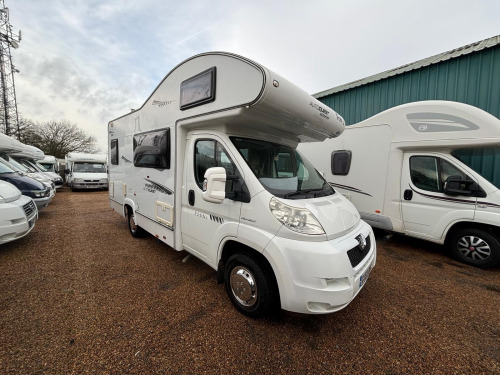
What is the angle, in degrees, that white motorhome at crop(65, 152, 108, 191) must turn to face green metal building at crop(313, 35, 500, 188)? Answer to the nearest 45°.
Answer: approximately 45° to its left

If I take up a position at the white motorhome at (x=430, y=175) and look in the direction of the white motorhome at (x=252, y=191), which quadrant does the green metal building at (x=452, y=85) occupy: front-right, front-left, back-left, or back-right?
back-right

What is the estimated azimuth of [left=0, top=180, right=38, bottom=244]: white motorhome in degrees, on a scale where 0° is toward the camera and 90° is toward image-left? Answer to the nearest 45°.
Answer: approximately 315°

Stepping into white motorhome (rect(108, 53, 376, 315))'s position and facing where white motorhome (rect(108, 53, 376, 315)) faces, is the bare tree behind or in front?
behind

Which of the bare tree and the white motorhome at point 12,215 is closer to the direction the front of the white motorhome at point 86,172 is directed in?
the white motorhome

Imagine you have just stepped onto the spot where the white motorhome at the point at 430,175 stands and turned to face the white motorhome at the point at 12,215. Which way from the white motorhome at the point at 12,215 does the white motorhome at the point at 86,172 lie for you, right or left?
right

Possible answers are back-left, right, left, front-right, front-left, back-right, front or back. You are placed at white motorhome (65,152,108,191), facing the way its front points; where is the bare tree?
back

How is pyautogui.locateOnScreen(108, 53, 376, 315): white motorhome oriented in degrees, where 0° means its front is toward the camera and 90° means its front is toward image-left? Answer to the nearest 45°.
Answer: approximately 315°

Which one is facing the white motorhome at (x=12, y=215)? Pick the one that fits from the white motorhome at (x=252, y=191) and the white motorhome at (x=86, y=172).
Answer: the white motorhome at (x=86, y=172)

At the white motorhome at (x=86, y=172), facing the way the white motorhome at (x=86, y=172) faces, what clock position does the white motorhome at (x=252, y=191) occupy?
the white motorhome at (x=252, y=191) is roughly at 12 o'clock from the white motorhome at (x=86, y=172).

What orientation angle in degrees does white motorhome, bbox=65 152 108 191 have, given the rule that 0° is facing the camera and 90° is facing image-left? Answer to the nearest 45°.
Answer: approximately 0°
